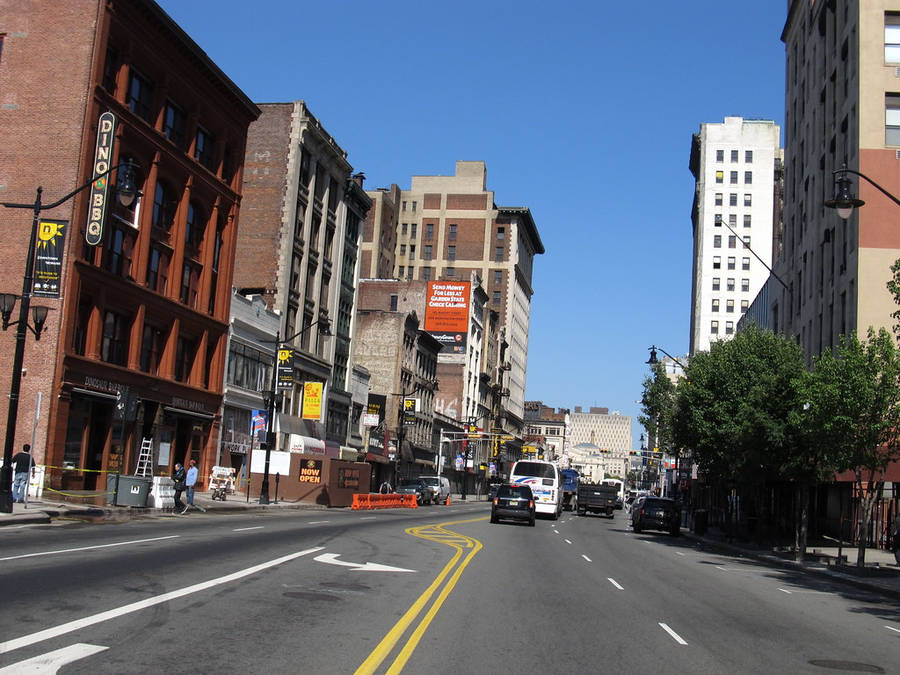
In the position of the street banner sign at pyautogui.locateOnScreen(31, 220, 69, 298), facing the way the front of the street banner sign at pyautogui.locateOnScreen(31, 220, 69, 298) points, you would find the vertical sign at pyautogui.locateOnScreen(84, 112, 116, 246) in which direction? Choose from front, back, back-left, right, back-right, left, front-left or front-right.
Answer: back

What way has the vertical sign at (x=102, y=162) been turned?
toward the camera

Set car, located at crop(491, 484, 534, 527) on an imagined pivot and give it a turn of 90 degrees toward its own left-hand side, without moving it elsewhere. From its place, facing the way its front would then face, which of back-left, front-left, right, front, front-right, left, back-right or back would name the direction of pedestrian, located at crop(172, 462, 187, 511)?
front-left

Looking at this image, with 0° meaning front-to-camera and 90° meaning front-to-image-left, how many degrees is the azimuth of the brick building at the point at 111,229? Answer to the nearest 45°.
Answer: approximately 315°

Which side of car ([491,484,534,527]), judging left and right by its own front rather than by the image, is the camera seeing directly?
back

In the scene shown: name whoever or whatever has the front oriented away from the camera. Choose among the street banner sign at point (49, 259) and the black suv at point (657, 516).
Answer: the black suv

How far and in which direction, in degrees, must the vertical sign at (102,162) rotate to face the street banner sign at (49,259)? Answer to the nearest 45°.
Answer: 0° — it already faces it

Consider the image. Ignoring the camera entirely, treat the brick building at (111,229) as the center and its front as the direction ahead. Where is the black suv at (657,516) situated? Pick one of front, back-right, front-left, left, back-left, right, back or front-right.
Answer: front-left

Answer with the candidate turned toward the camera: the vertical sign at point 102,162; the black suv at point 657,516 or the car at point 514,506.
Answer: the vertical sign

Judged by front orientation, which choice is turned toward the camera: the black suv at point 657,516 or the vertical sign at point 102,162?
the vertical sign

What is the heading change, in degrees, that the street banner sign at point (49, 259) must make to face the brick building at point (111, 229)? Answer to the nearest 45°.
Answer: approximately 180°

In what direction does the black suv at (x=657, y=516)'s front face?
away from the camera
